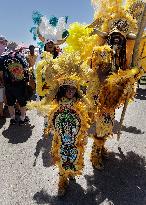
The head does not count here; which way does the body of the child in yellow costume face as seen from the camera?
toward the camera

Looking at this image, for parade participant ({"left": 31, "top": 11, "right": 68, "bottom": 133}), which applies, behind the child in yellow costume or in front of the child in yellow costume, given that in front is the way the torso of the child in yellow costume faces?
behind

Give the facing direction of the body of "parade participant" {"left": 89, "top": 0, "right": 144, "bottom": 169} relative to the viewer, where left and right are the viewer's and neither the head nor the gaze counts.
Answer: facing the viewer

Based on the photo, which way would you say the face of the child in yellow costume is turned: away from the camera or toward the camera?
toward the camera

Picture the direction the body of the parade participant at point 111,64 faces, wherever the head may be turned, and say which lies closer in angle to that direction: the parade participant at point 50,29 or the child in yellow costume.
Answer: the child in yellow costume
